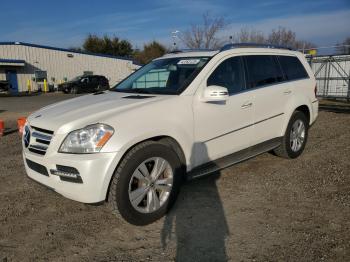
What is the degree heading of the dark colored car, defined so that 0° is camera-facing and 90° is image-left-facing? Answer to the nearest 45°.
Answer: approximately 45°

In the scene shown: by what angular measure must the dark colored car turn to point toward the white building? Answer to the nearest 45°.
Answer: approximately 90° to its right

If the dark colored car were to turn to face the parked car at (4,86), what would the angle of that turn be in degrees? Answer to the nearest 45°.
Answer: approximately 45° to its right

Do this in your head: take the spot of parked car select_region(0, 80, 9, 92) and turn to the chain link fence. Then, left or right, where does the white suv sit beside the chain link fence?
right

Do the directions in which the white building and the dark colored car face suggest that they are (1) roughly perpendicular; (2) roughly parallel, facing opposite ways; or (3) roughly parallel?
roughly perpendicular

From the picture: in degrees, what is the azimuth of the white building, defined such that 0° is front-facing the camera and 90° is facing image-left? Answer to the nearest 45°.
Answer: approximately 315°

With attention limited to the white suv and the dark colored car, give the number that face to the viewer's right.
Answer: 0

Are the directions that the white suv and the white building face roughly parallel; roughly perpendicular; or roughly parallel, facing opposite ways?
roughly perpendicular

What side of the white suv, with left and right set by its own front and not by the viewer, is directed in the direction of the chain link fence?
back

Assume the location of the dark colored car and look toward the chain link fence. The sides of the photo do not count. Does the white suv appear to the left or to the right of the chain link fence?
right

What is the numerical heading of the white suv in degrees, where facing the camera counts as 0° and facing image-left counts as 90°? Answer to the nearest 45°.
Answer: approximately 45°

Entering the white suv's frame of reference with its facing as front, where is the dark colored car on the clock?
The dark colored car is roughly at 4 o'clock from the white suv.

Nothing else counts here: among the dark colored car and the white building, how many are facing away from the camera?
0

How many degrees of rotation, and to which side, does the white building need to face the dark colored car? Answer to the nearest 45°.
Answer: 0° — it already faces it
